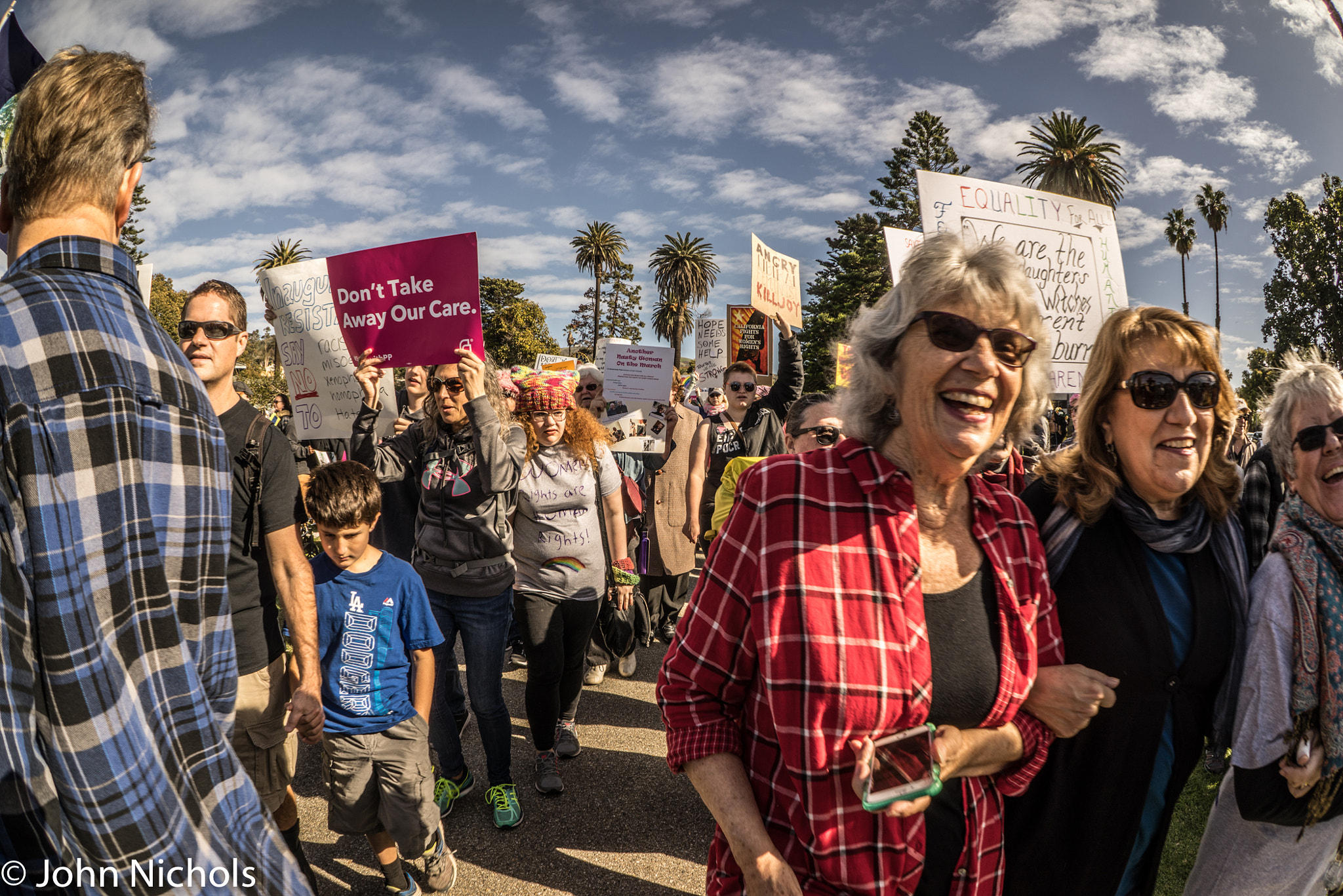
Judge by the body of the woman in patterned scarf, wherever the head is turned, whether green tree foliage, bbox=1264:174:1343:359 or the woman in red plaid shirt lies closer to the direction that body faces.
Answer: the woman in red plaid shirt

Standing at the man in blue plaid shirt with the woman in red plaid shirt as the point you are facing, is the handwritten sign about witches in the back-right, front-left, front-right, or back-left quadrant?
front-left

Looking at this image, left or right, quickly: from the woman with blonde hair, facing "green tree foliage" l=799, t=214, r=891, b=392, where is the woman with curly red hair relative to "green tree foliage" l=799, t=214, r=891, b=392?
left

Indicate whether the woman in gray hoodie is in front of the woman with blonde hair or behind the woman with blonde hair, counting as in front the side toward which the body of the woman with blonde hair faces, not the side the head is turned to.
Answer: behind

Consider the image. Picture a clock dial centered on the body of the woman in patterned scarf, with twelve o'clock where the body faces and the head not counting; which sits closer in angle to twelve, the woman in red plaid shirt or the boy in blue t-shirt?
the woman in red plaid shirt

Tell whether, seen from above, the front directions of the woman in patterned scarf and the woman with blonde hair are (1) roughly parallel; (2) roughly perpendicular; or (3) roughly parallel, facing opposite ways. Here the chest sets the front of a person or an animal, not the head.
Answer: roughly parallel

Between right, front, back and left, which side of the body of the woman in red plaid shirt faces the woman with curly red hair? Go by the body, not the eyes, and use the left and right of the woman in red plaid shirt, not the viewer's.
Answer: back

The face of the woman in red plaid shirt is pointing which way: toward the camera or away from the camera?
toward the camera

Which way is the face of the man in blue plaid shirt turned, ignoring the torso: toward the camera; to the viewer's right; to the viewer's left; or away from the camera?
away from the camera

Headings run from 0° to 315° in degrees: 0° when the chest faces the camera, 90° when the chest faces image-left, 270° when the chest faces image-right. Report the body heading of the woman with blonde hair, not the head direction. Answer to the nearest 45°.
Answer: approximately 315°

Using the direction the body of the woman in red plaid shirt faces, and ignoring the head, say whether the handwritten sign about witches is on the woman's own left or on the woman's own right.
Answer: on the woman's own left

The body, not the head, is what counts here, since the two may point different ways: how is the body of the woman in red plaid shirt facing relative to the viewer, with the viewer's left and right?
facing the viewer and to the right of the viewer

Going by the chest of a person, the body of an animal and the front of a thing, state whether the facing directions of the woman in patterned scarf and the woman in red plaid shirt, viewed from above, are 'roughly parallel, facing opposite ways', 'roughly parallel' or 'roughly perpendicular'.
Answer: roughly parallel

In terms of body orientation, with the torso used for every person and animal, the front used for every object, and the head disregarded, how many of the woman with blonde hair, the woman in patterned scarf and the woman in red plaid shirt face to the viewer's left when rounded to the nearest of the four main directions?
0
